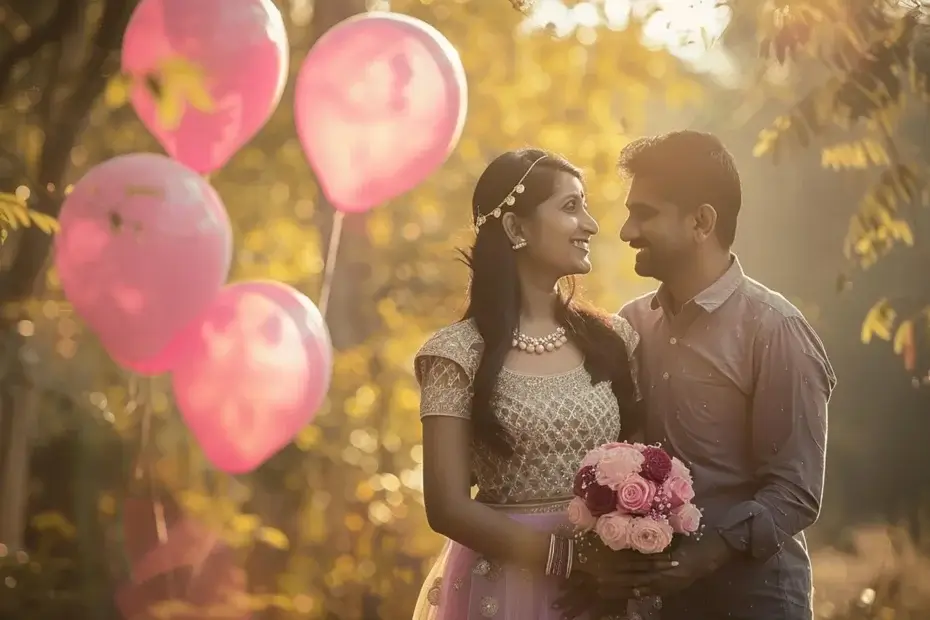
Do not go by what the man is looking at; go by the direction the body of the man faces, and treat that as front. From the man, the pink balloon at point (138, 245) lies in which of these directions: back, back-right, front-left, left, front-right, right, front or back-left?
front-right

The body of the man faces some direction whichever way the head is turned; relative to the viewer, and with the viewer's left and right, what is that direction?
facing the viewer and to the left of the viewer

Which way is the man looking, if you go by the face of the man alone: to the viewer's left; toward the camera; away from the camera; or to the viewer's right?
to the viewer's left

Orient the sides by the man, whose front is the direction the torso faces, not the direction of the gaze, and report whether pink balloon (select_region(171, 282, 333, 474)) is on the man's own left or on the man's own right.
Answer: on the man's own right

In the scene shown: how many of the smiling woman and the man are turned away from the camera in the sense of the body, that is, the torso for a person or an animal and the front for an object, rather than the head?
0

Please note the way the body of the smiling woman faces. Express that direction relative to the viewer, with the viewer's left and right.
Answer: facing the viewer and to the right of the viewer

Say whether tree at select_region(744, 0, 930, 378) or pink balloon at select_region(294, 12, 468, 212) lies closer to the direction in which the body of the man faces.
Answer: the pink balloon
